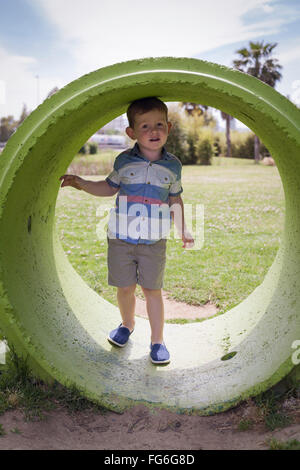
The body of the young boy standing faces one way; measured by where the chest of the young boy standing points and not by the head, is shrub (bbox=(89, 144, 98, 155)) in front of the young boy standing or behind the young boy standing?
behind

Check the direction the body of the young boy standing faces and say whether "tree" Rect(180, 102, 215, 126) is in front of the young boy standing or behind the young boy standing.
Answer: behind

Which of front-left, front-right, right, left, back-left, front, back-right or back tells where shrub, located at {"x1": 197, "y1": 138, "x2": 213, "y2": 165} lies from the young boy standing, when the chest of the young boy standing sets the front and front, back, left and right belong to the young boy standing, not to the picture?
back

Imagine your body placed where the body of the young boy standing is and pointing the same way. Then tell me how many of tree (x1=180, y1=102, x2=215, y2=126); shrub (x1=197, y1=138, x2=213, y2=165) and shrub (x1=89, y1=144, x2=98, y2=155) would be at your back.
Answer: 3

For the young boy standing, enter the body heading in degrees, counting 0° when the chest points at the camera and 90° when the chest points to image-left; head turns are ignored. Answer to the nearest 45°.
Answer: approximately 0°
